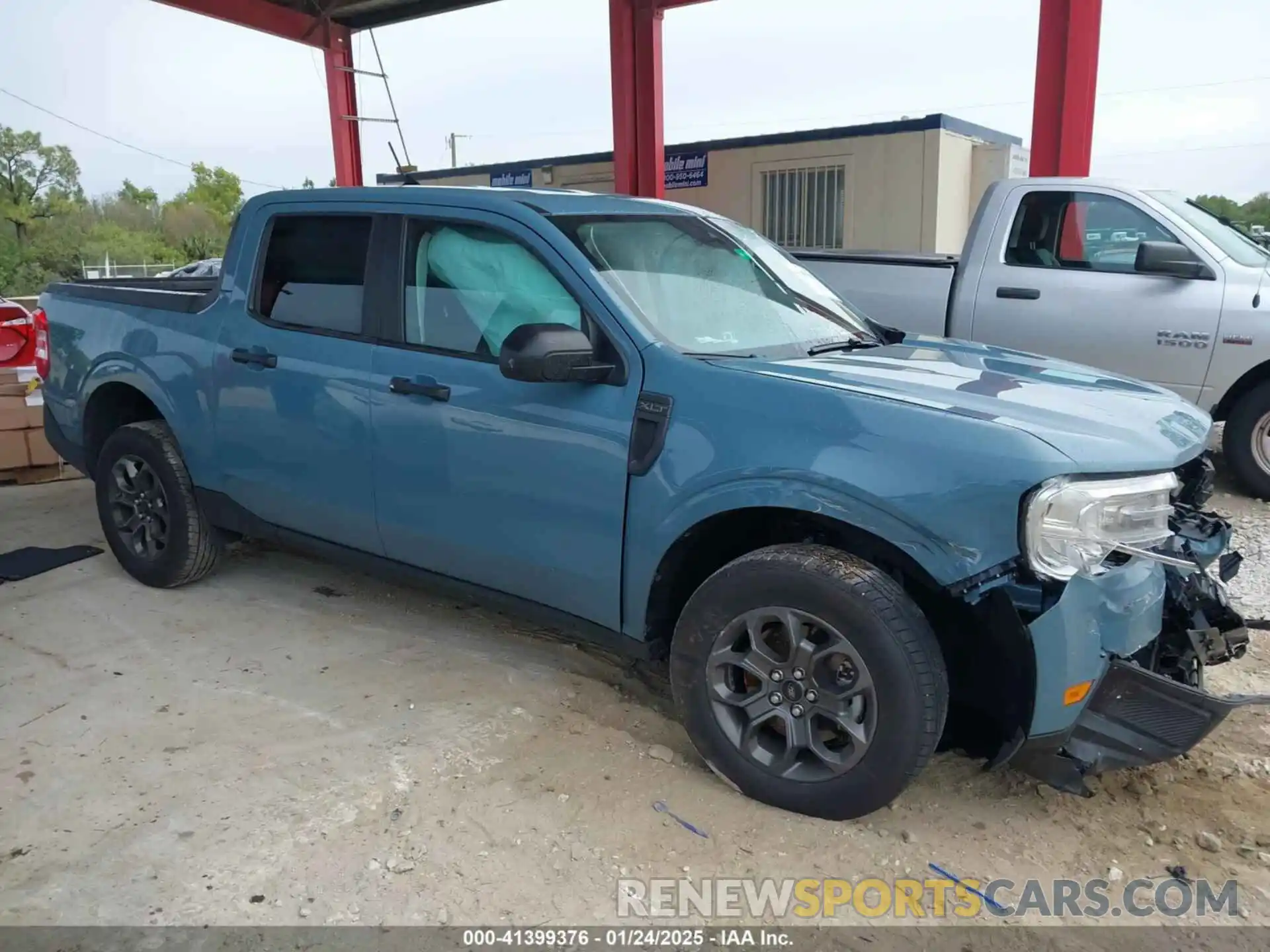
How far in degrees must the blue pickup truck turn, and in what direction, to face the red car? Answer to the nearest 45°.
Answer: approximately 180°

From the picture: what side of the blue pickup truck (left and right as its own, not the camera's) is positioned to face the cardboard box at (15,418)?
back

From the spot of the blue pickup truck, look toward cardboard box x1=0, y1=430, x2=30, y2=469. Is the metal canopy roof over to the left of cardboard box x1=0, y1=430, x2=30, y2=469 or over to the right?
right

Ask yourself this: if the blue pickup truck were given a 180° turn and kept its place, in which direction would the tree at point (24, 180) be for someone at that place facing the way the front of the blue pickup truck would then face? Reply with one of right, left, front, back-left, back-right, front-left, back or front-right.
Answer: front

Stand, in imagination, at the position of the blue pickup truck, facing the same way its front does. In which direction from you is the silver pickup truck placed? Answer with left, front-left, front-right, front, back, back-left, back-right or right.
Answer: left

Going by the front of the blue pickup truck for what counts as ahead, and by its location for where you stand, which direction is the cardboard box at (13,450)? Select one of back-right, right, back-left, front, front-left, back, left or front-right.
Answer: back

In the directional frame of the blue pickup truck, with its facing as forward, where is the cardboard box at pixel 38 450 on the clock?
The cardboard box is roughly at 6 o'clock from the blue pickup truck.

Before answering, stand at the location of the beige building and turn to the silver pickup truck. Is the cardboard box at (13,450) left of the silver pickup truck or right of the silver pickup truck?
right

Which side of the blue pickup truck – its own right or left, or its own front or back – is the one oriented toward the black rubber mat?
back

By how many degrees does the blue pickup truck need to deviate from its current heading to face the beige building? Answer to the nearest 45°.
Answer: approximately 135° to its left

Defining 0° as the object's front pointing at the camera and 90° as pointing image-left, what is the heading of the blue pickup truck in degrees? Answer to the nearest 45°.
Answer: approximately 315°
